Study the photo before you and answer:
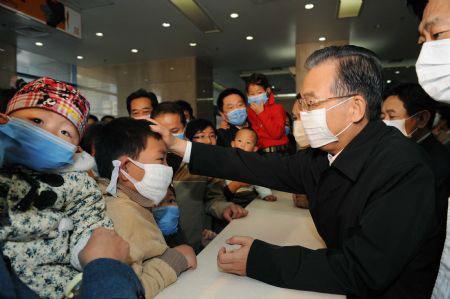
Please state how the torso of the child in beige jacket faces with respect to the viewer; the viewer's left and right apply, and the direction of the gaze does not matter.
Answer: facing to the right of the viewer

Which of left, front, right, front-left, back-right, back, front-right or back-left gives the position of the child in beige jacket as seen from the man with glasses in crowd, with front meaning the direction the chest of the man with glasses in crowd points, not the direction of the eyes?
front

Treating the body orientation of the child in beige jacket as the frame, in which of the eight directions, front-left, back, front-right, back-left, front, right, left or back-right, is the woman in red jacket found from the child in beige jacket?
front-left

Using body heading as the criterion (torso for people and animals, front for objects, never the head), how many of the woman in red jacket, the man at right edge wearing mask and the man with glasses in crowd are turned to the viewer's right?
0

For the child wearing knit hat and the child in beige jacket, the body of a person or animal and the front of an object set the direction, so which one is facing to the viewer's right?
the child in beige jacket

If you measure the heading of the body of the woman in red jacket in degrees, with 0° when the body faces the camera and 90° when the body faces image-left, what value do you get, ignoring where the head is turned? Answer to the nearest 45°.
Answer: approximately 45°

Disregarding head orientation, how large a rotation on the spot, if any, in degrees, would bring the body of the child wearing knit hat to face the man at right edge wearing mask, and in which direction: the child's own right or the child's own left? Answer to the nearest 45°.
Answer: approximately 90° to the child's own left

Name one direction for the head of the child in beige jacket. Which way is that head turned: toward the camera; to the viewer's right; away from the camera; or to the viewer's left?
to the viewer's right

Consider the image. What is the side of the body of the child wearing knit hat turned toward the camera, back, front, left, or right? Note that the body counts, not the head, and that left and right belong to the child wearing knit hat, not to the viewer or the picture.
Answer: front
